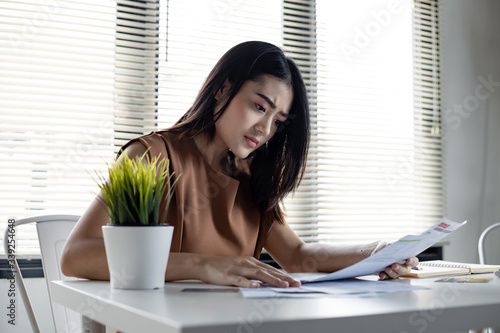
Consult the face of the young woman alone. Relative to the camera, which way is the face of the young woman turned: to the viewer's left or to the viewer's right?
to the viewer's right

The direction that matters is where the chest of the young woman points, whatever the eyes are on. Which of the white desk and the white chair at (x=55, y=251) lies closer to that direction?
the white desk

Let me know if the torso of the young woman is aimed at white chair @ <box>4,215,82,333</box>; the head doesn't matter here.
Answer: no

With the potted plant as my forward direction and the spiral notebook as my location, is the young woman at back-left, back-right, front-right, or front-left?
front-right

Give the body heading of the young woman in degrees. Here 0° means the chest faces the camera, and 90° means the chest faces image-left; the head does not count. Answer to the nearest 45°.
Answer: approximately 315°

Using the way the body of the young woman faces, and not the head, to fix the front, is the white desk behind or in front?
in front

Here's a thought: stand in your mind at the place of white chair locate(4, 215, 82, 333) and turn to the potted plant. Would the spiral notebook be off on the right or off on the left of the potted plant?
left

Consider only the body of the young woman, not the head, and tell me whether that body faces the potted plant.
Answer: no

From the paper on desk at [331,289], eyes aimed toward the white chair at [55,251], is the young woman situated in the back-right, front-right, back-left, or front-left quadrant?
front-right
